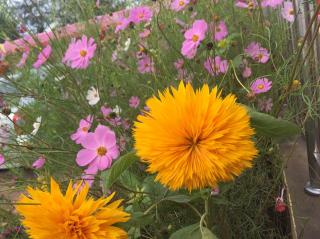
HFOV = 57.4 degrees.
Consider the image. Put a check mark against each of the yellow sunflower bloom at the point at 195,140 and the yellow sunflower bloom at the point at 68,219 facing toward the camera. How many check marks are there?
2

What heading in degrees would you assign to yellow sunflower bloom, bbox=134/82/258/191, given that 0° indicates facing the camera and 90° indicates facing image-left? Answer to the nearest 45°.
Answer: approximately 0°

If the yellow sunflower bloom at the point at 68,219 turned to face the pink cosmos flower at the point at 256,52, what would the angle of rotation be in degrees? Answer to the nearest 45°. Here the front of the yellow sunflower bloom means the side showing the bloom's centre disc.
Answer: approximately 135° to its left
